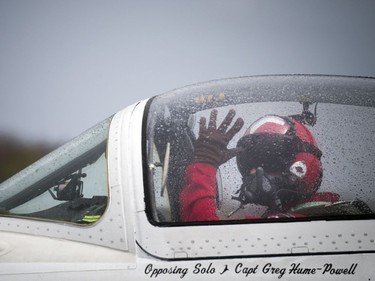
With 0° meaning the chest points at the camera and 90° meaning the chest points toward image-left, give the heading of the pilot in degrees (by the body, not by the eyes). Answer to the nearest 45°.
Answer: approximately 45°

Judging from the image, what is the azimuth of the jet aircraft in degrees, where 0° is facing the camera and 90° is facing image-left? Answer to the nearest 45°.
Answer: approximately 90°
